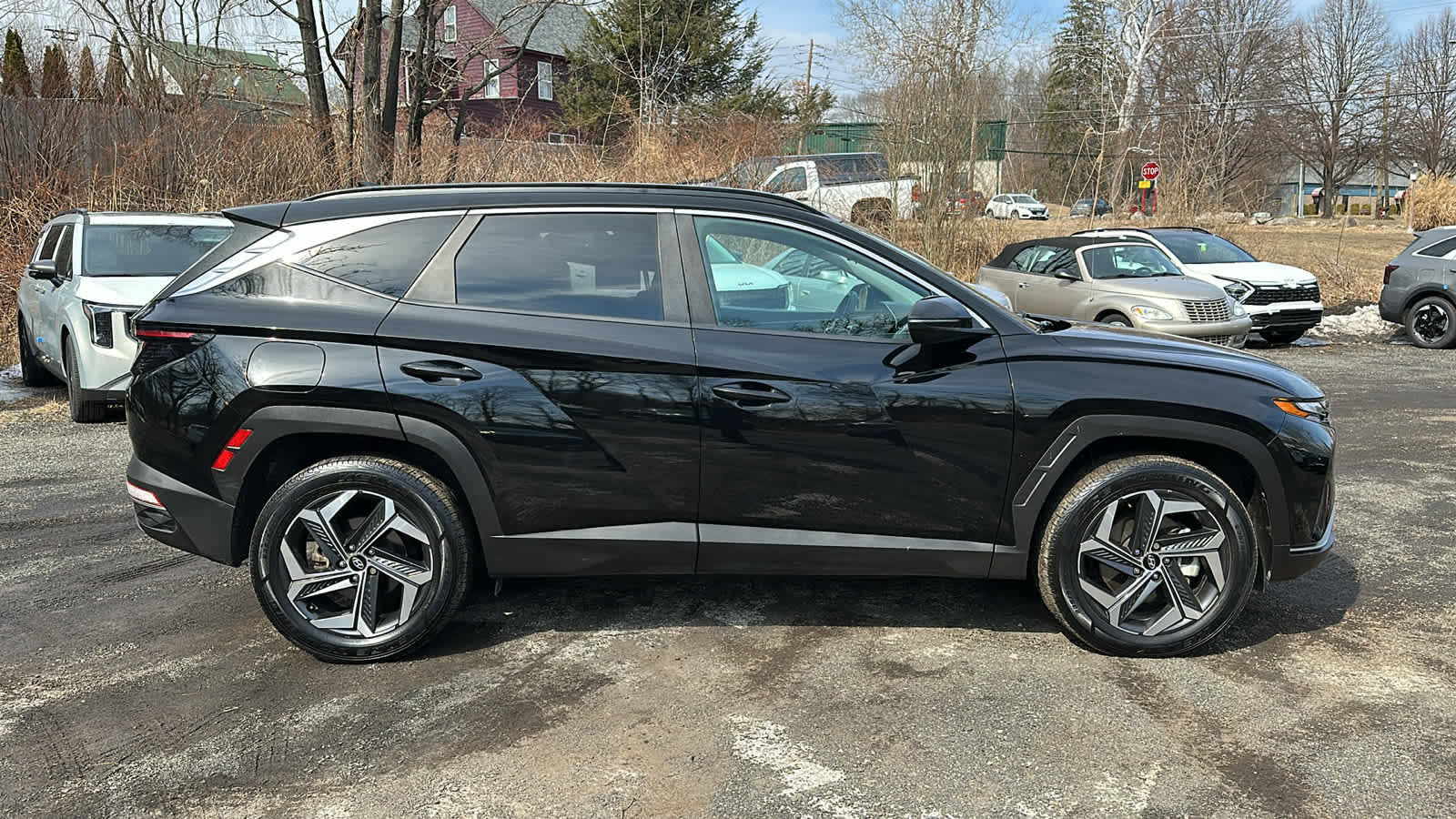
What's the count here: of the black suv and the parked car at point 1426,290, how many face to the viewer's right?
2

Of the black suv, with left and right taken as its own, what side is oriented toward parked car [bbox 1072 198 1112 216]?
left

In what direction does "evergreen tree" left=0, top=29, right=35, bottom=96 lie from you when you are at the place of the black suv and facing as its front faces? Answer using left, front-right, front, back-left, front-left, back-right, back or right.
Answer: back-left

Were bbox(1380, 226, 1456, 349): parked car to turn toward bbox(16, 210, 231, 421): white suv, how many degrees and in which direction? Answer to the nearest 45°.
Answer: approximately 135° to its right

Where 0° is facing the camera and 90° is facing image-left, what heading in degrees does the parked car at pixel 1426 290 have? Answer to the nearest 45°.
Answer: approximately 270°

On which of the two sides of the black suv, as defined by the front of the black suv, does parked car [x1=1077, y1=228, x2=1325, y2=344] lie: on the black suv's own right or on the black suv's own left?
on the black suv's own left

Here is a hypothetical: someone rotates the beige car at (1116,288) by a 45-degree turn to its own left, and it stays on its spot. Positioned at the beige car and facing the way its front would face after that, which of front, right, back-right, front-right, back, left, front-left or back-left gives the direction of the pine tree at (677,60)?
back-left

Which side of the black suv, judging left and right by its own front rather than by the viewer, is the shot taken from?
right

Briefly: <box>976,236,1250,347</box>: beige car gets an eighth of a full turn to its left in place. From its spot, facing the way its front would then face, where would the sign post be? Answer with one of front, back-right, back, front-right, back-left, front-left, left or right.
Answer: left

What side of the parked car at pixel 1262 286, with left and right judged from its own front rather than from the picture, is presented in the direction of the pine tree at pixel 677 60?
back

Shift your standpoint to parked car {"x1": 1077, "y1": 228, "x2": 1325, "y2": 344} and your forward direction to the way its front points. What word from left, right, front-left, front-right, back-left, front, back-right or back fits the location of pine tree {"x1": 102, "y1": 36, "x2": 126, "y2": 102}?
back-right

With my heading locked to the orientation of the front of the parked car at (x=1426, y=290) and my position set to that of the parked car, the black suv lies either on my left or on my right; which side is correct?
on my right

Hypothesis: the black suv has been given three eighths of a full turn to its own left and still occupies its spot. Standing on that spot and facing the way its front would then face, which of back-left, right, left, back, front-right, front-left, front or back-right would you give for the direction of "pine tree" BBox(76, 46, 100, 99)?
front

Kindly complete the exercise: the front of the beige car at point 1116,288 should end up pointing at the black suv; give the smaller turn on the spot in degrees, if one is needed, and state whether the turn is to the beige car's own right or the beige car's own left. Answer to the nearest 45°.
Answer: approximately 45° to the beige car's own right

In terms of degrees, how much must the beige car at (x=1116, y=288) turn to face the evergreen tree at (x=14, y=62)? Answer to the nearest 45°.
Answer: approximately 135° to its right

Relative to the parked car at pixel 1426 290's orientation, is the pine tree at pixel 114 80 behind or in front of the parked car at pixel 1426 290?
behind

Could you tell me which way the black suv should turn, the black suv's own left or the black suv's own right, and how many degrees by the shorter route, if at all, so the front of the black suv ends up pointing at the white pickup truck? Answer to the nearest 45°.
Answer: approximately 90° to the black suv's own left

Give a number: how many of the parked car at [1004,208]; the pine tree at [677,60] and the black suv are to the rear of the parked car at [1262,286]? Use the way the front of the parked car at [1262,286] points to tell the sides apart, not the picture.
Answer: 2
